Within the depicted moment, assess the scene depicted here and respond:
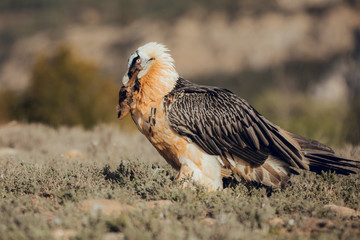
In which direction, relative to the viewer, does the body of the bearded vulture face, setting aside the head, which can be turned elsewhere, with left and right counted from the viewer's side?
facing to the left of the viewer

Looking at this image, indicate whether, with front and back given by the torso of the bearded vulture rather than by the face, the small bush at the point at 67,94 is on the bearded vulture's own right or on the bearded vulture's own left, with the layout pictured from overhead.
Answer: on the bearded vulture's own right
